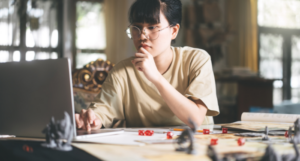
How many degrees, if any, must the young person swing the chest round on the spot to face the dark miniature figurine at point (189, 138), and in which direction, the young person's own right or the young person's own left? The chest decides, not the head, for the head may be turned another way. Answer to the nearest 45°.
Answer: approximately 45° to the young person's own left

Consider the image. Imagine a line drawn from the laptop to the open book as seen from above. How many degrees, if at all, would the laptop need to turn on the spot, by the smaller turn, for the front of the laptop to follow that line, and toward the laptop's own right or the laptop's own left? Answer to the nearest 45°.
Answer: approximately 45° to the laptop's own right

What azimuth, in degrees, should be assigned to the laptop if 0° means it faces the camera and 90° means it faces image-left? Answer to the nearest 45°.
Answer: approximately 225°

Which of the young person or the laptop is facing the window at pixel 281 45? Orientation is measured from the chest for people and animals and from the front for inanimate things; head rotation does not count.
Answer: the laptop

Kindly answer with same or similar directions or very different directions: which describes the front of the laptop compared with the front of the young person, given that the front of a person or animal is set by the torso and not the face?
very different directions

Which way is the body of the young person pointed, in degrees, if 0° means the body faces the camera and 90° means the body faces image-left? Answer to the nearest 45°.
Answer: approximately 45°

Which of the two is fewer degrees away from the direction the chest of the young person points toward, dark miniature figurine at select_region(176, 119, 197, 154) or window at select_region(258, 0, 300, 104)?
the dark miniature figurine

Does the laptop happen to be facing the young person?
yes

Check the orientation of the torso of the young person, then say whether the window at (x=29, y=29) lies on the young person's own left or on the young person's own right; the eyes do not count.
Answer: on the young person's own right
